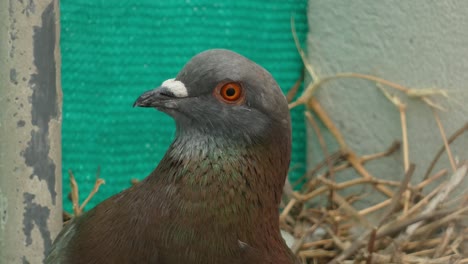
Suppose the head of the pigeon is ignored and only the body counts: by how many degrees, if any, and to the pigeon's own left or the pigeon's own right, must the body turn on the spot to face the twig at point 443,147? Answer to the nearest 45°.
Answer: approximately 90° to the pigeon's own left

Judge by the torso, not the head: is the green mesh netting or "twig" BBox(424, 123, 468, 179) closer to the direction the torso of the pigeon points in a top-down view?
the green mesh netting

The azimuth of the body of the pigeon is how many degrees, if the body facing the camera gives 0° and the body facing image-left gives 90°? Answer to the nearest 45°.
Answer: approximately 90°

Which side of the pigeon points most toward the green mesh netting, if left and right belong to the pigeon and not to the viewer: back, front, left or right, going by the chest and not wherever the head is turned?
right
